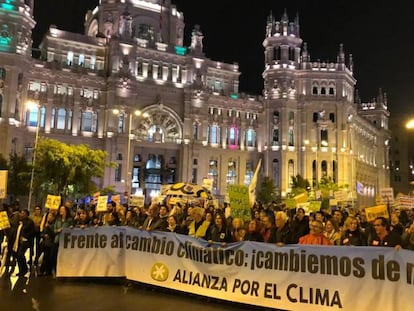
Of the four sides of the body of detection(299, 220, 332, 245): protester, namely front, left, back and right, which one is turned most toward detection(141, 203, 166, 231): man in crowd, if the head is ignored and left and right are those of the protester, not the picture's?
right

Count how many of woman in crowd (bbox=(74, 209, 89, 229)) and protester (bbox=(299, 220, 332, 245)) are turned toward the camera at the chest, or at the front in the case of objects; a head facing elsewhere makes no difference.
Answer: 2

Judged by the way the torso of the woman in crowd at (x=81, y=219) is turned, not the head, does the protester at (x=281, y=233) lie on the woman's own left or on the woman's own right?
on the woman's own left

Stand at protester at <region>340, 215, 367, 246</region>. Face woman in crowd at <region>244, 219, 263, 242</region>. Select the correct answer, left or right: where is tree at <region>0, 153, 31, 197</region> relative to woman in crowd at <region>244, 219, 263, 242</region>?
right

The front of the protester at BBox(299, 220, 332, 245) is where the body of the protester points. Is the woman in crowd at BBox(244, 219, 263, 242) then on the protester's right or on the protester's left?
on the protester's right

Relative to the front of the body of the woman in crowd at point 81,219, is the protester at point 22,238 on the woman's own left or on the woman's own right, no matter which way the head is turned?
on the woman's own right

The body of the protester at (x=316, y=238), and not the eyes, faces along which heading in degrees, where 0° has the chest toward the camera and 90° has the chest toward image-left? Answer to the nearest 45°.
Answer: approximately 0°

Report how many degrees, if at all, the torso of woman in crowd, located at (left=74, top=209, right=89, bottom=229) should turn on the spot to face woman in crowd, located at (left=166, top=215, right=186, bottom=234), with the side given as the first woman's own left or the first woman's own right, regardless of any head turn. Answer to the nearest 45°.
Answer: approximately 45° to the first woman's own left

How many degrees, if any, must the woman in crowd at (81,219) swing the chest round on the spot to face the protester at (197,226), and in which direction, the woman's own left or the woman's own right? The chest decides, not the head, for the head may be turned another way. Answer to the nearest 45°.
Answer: approximately 45° to the woman's own left

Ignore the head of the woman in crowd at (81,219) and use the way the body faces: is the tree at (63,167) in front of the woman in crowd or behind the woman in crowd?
behind

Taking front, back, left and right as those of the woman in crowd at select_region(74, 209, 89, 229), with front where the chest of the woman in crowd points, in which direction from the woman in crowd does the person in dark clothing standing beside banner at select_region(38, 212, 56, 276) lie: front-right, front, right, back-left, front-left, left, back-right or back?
right
